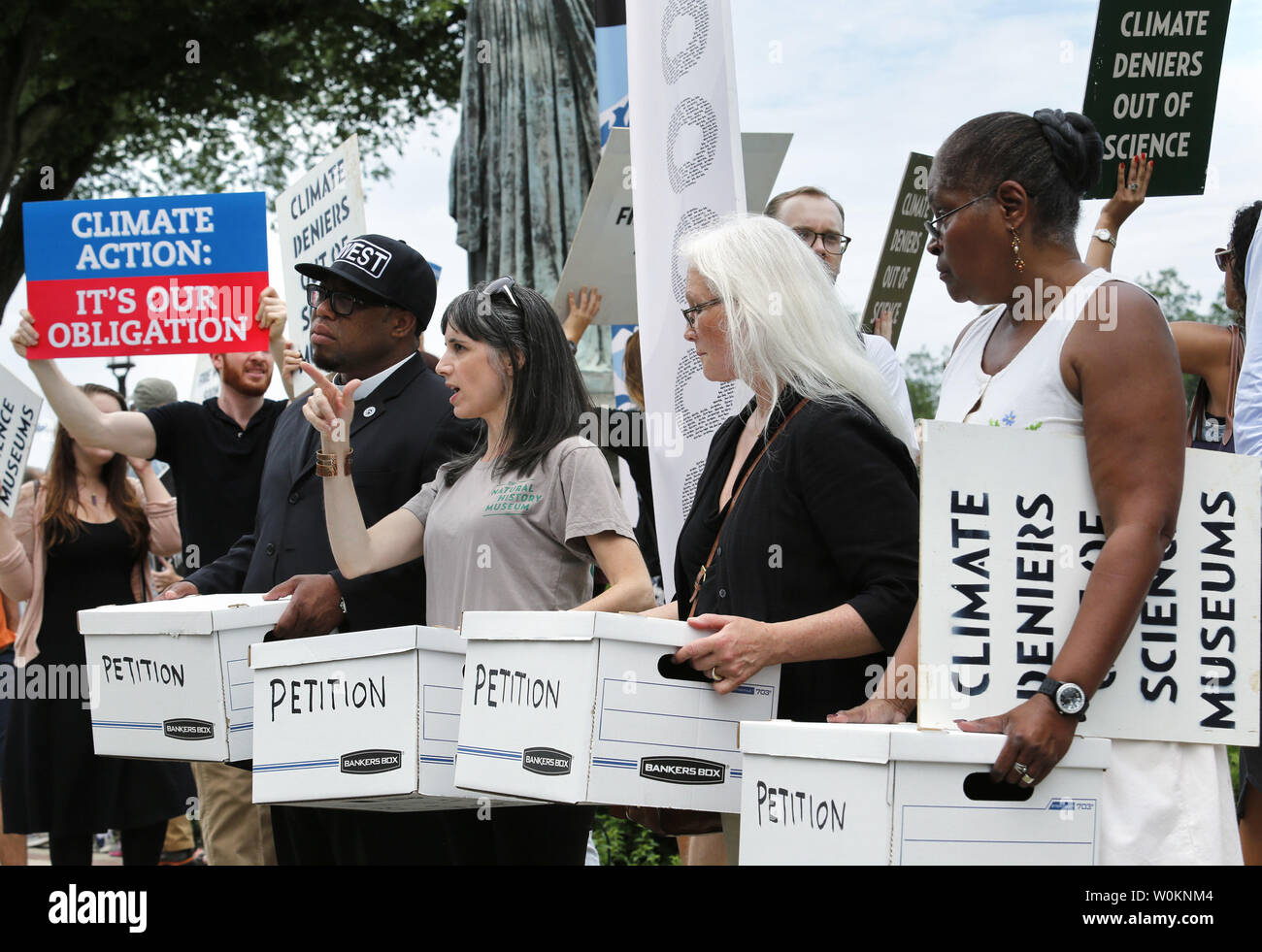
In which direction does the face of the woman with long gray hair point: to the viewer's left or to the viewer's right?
to the viewer's left

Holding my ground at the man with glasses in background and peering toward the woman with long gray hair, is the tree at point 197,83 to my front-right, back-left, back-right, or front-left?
back-right

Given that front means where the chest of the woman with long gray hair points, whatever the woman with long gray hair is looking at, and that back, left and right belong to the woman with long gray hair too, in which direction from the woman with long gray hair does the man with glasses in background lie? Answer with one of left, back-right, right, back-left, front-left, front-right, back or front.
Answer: back-right

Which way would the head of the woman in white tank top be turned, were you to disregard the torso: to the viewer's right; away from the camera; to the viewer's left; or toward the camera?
to the viewer's left

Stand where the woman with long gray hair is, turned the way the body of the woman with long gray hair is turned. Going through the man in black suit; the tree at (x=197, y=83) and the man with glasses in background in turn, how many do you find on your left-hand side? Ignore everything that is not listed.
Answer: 0

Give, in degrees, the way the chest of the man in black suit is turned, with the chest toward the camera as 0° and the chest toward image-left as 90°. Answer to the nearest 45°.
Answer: approximately 45°

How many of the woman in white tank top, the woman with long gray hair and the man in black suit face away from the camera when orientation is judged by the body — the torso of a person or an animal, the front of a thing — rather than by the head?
0

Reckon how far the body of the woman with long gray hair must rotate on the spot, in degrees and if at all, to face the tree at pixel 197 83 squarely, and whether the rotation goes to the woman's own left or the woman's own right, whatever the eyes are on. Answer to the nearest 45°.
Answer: approximately 90° to the woman's own right

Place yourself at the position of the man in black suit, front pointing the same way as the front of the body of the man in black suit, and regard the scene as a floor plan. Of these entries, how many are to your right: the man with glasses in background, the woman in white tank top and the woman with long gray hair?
0

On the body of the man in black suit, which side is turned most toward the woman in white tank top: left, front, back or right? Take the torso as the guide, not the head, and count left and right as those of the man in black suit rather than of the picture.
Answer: left

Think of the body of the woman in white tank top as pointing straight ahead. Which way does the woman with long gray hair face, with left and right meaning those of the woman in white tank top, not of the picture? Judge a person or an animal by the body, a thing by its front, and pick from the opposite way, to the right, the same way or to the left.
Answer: the same way

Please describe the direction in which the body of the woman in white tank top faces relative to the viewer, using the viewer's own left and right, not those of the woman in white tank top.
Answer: facing the viewer and to the left of the viewer

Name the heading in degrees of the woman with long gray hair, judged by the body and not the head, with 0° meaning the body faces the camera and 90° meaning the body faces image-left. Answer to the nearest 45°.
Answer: approximately 45°

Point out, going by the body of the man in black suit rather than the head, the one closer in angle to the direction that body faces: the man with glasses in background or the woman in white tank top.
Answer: the woman in white tank top
